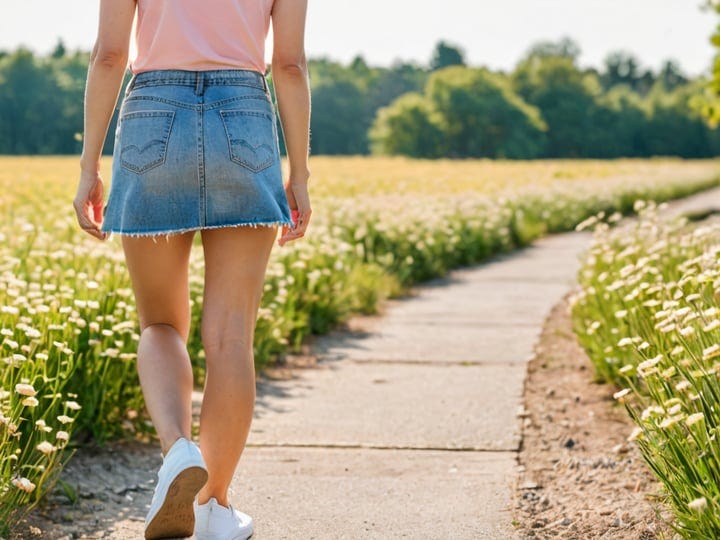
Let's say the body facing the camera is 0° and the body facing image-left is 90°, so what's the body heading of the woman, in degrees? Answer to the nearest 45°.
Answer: approximately 180°
